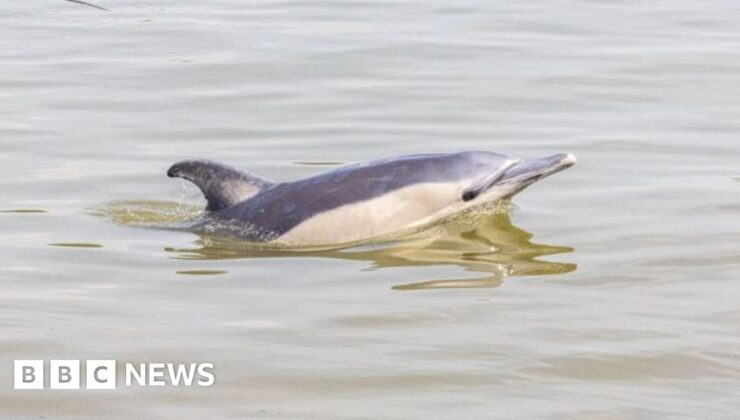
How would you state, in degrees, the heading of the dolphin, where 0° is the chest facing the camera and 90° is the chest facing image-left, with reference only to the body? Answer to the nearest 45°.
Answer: approximately 270°
